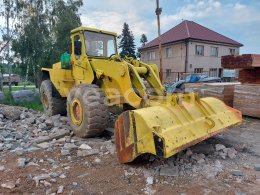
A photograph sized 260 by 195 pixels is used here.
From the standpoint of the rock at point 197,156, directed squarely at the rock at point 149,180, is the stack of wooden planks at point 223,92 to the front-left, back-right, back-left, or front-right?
back-right

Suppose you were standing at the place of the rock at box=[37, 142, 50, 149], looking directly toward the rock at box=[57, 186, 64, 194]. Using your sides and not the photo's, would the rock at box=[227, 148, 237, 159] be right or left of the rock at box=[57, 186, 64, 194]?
left

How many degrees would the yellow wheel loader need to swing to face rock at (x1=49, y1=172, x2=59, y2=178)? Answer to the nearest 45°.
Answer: approximately 90° to its right

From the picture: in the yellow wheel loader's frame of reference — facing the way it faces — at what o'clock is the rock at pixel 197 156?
The rock is roughly at 12 o'clock from the yellow wheel loader.

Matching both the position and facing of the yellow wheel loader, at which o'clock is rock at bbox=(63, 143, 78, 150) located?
The rock is roughly at 4 o'clock from the yellow wheel loader.

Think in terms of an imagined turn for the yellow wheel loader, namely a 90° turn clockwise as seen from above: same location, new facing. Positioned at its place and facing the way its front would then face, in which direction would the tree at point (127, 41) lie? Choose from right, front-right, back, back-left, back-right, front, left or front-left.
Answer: back-right

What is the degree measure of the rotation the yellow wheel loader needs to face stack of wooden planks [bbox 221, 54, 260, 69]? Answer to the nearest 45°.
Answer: approximately 90° to its left

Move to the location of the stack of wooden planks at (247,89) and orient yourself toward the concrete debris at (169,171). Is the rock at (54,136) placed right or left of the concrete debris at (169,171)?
right

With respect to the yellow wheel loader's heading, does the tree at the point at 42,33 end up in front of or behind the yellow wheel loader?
behind

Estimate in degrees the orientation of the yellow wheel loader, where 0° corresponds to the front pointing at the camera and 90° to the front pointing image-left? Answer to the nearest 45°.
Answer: approximately 315°

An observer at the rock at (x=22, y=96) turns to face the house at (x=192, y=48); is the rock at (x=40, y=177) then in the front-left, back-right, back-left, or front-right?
back-right

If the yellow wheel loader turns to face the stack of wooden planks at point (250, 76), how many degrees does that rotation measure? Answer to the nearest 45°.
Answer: approximately 90° to its left

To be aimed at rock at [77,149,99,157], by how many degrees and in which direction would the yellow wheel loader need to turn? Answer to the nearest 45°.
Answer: approximately 90° to its right
